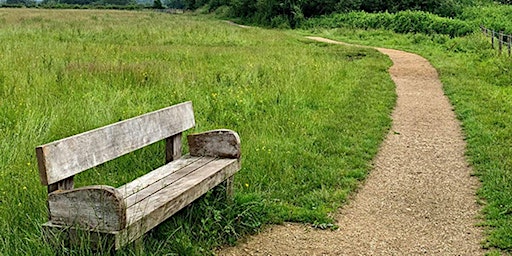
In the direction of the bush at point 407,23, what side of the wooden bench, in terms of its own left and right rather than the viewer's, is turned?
left

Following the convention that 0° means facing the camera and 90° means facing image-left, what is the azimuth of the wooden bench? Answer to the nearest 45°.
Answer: approximately 315°
